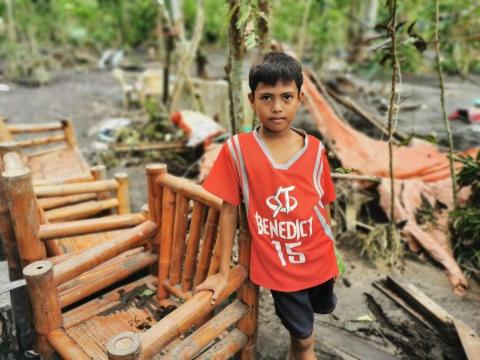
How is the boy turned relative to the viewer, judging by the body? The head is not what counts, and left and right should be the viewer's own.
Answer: facing the viewer

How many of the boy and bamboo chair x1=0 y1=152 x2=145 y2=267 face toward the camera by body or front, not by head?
1

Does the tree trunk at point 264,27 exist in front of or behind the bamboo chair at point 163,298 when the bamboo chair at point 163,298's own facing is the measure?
behind

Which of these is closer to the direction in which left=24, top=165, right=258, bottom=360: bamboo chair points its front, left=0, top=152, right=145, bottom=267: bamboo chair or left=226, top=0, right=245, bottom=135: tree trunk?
the bamboo chair

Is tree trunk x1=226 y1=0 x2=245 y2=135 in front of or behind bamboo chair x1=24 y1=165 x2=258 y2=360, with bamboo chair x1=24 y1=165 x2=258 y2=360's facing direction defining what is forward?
behind

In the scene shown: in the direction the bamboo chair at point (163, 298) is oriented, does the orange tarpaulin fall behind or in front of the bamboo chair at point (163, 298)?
behind

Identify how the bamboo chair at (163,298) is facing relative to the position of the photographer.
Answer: facing the viewer and to the left of the viewer

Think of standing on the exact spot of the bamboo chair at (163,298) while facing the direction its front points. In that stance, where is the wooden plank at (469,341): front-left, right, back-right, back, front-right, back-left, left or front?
back-left
